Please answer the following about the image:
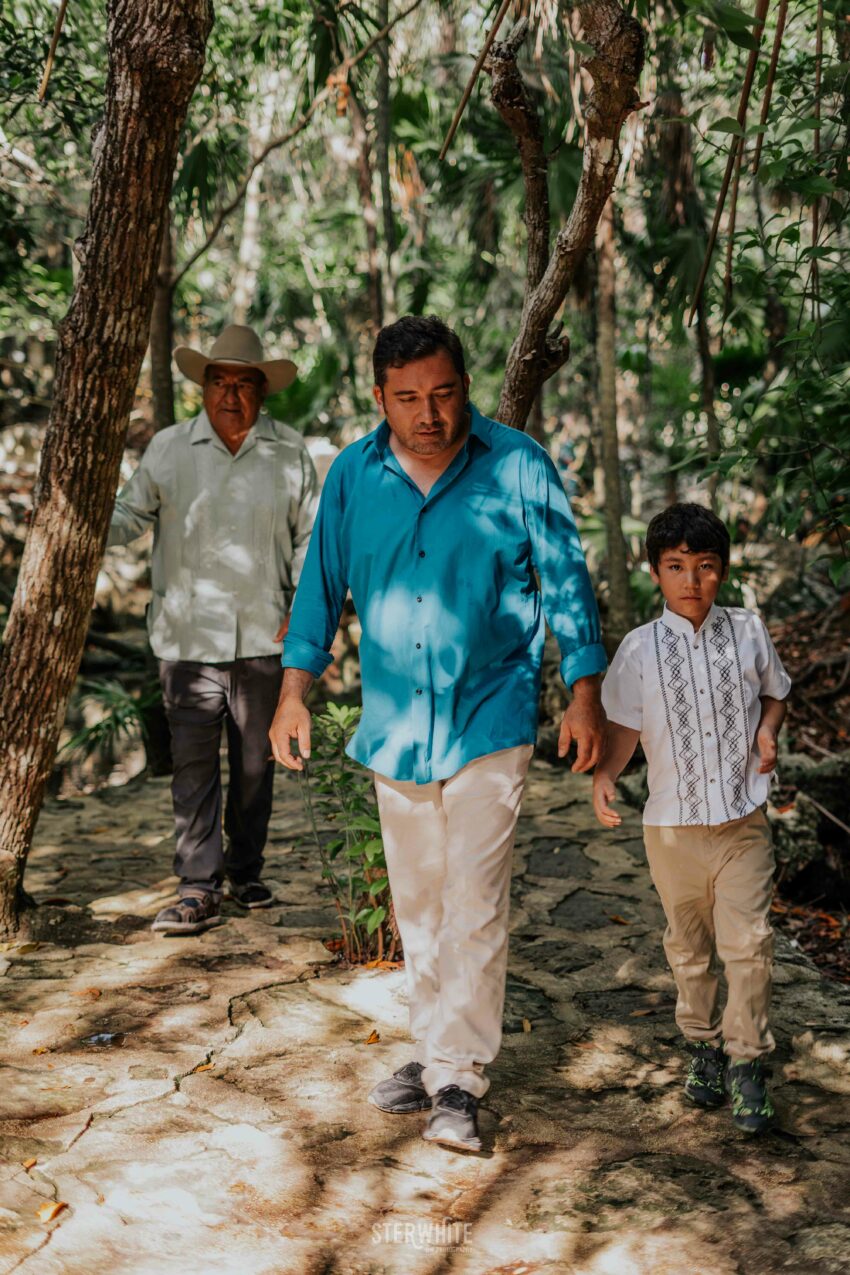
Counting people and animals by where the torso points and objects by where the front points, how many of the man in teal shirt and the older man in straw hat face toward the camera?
2

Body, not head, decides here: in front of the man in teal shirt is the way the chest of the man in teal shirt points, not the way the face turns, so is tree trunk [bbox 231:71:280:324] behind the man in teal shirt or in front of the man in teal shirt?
behind

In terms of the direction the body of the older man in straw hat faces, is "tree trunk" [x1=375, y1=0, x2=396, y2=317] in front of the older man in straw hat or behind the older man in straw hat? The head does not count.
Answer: behind

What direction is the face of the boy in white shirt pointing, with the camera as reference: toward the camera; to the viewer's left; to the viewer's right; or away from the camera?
toward the camera

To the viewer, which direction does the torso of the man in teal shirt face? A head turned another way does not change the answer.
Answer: toward the camera

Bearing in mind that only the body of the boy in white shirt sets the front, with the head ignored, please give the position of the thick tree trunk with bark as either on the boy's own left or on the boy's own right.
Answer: on the boy's own right

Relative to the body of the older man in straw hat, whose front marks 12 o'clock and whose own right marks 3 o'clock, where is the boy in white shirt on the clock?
The boy in white shirt is roughly at 11 o'clock from the older man in straw hat.

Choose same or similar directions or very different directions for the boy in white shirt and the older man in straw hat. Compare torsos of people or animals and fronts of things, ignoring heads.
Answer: same or similar directions

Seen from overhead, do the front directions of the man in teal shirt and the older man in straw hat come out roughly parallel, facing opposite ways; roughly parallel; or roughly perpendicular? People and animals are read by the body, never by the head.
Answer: roughly parallel

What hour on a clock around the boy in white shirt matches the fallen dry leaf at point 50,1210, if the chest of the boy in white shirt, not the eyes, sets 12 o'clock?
The fallen dry leaf is roughly at 2 o'clock from the boy in white shirt.

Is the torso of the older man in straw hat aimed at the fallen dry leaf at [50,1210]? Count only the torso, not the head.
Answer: yes

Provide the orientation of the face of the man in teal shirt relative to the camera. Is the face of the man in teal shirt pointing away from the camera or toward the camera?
toward the camera

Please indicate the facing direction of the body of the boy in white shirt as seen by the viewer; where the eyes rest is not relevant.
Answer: toward the camera

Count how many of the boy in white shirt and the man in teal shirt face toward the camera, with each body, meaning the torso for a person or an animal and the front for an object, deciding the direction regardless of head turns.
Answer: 2
